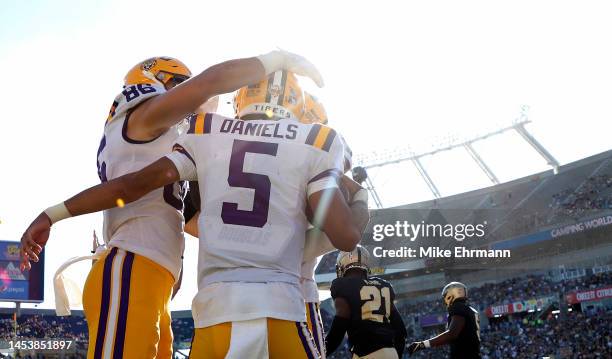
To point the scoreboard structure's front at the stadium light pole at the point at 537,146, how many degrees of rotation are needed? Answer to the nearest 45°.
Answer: approximately 90° to its left

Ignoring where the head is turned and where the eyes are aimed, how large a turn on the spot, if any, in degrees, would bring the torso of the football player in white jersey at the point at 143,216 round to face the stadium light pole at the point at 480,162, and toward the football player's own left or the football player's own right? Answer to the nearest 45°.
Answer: approximately 45° to the football player's own left

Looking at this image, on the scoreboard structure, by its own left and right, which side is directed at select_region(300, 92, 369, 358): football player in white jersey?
front

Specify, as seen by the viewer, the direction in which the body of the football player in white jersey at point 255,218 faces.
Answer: away from the camera

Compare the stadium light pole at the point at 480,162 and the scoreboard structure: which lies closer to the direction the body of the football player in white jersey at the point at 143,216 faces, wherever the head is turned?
the stadium light pole

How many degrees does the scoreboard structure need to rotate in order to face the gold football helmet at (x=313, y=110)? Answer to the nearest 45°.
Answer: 0° — it already faces it

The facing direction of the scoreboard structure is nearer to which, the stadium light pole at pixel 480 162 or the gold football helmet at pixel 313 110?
the gold football helmet

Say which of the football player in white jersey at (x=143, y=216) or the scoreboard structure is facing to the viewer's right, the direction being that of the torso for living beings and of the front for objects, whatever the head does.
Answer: the football player in white jersey

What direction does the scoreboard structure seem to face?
toward the camera

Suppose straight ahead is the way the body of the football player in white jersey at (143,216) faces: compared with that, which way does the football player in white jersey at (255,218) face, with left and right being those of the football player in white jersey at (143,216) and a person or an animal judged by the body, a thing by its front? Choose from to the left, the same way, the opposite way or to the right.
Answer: to the left

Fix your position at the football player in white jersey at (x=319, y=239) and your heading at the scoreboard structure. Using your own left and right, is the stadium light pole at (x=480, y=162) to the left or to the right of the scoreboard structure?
right

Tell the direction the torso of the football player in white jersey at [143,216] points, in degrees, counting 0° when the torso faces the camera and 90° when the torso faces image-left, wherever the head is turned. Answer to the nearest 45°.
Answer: approximately 270°
